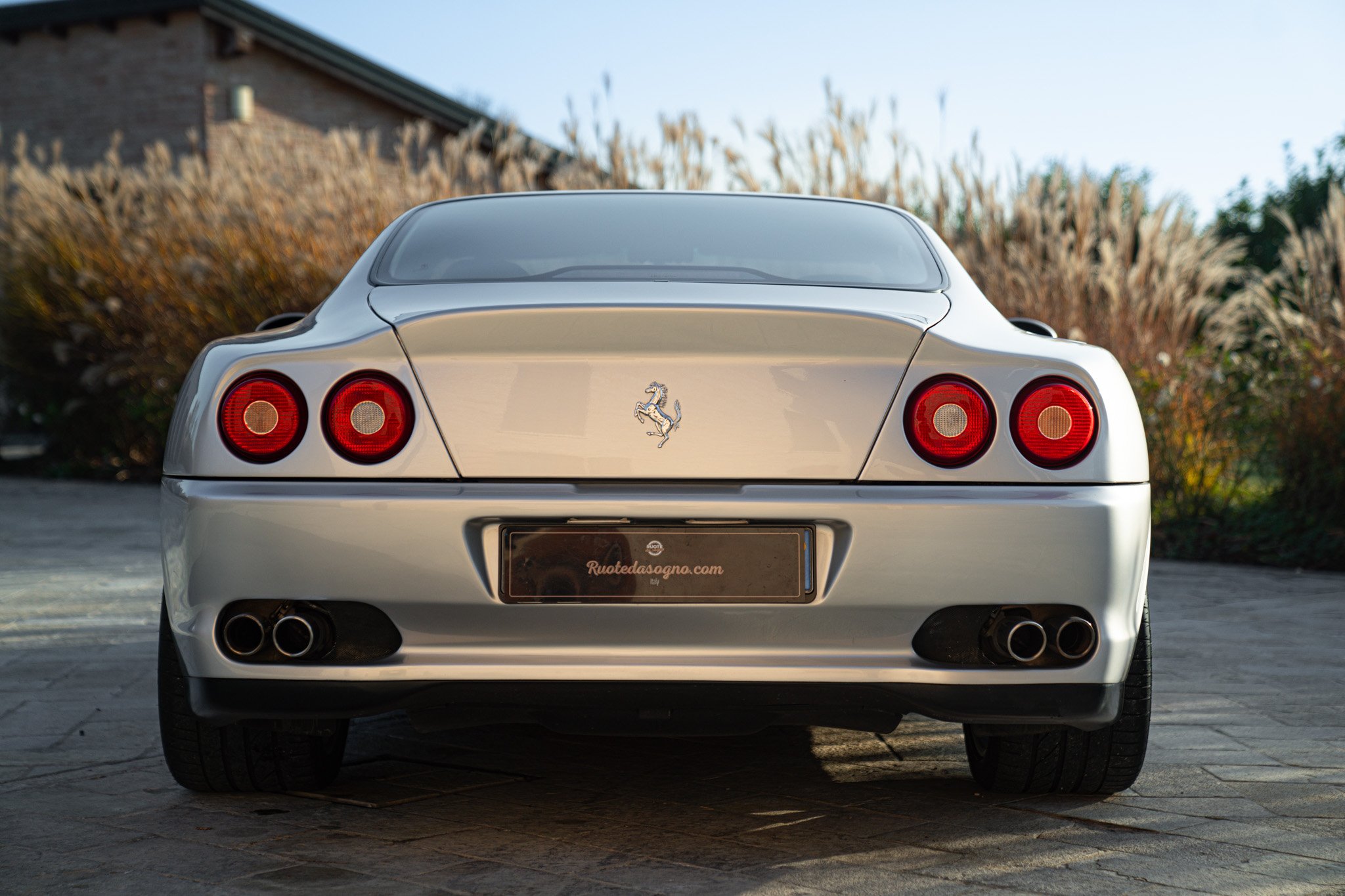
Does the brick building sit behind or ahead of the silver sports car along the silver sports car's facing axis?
ahead

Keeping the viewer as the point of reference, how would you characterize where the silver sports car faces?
facing away from the viewer
